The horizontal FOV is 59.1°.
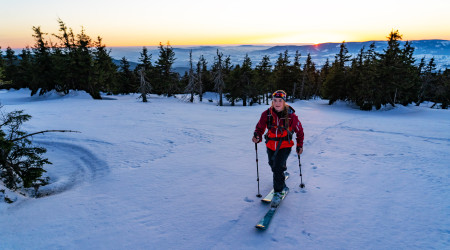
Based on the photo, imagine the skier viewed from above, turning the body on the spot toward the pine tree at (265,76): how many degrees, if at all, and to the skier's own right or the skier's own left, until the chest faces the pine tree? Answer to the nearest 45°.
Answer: approximately 180°

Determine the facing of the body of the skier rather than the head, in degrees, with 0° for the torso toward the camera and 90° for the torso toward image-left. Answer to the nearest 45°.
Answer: approximately 0°

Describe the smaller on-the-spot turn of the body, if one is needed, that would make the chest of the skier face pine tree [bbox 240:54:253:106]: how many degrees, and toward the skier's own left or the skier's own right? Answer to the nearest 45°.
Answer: approximately 180°
